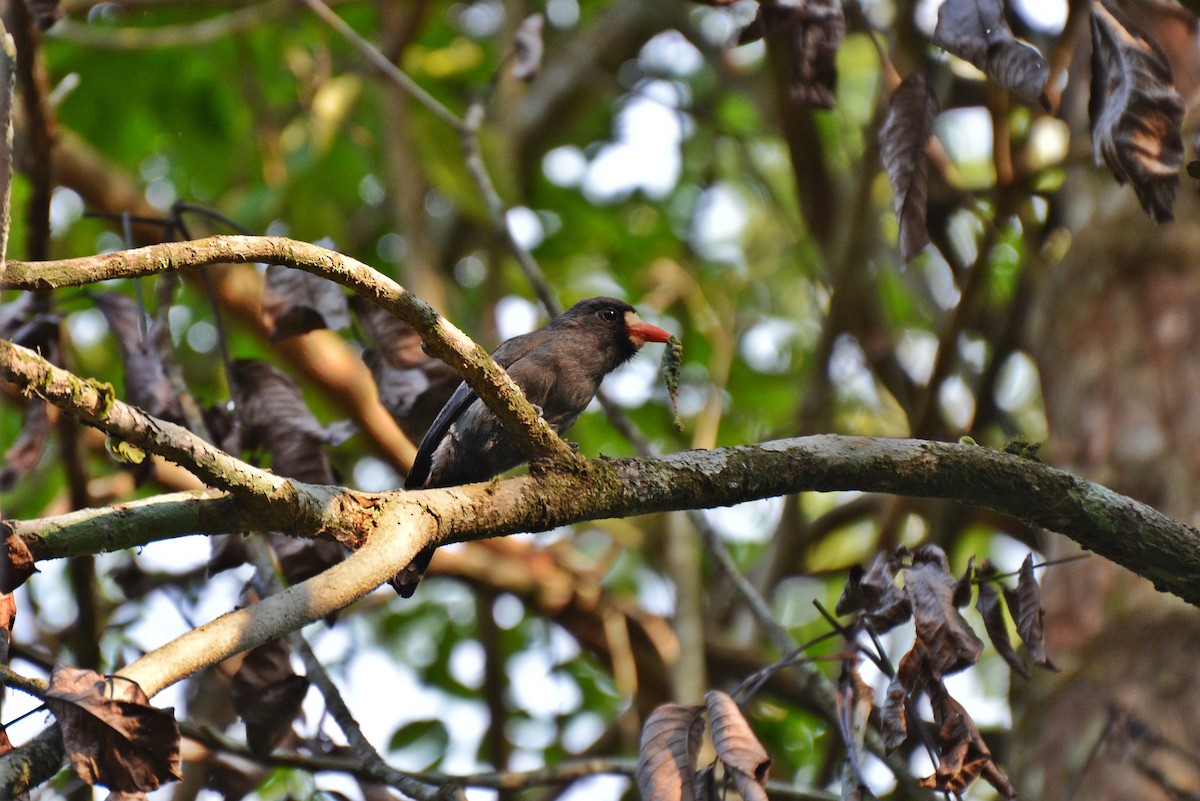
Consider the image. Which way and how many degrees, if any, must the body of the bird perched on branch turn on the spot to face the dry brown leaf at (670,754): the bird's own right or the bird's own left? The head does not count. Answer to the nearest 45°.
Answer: approximately 90° to the bird's own right

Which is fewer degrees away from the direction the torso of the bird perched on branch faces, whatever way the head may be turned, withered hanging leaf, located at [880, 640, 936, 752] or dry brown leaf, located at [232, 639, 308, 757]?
the withered hanging leaf

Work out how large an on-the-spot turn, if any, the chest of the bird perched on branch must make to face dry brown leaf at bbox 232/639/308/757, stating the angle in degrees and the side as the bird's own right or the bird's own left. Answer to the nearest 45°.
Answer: approximately 135° to the bird's own right

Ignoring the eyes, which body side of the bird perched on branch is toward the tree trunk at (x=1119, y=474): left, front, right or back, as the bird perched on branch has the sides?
front

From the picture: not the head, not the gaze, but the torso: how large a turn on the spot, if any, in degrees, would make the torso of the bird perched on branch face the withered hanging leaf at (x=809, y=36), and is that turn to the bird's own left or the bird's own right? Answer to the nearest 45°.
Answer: approximately 45° to the bird's own left

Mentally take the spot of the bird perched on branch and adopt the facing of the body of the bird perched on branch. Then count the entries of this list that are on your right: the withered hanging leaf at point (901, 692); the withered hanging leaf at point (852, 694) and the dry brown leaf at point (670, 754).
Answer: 3

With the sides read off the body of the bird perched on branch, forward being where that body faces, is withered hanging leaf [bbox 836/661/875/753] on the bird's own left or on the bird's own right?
on the bird's own right

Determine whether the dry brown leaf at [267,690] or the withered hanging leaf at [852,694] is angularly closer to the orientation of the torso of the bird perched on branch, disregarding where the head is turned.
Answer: the withered hanging leaf

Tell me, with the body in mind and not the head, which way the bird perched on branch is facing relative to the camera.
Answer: to the viewer's right
